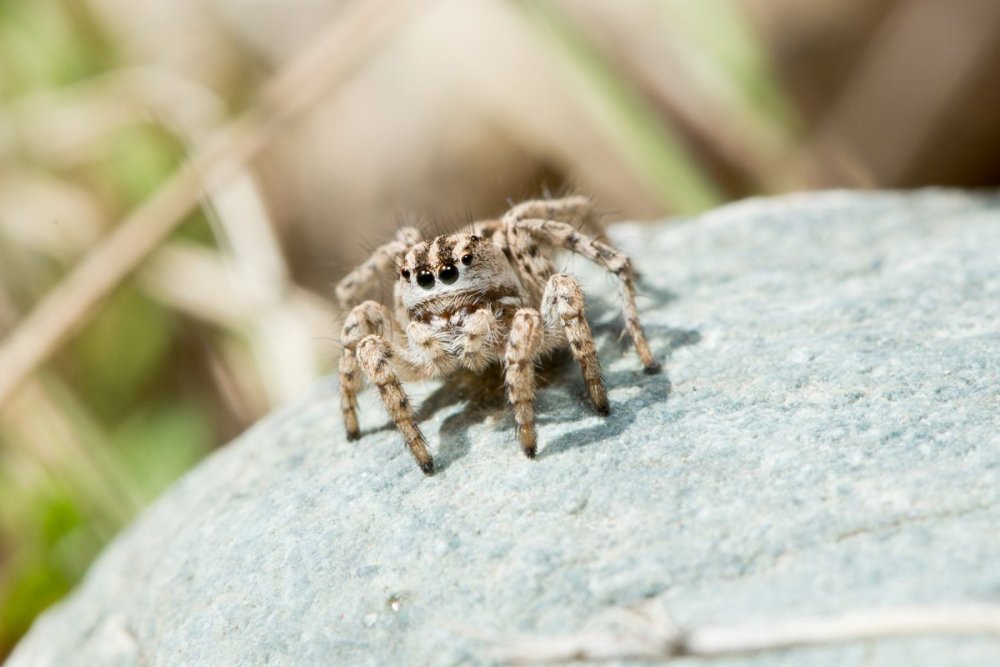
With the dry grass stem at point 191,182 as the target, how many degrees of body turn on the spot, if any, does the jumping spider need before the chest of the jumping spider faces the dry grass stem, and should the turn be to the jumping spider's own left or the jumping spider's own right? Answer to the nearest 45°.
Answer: approximately 90° to the jumping spider's own right

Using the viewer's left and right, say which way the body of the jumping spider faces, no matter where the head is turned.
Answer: facing the viewer and to the left of the viewer
